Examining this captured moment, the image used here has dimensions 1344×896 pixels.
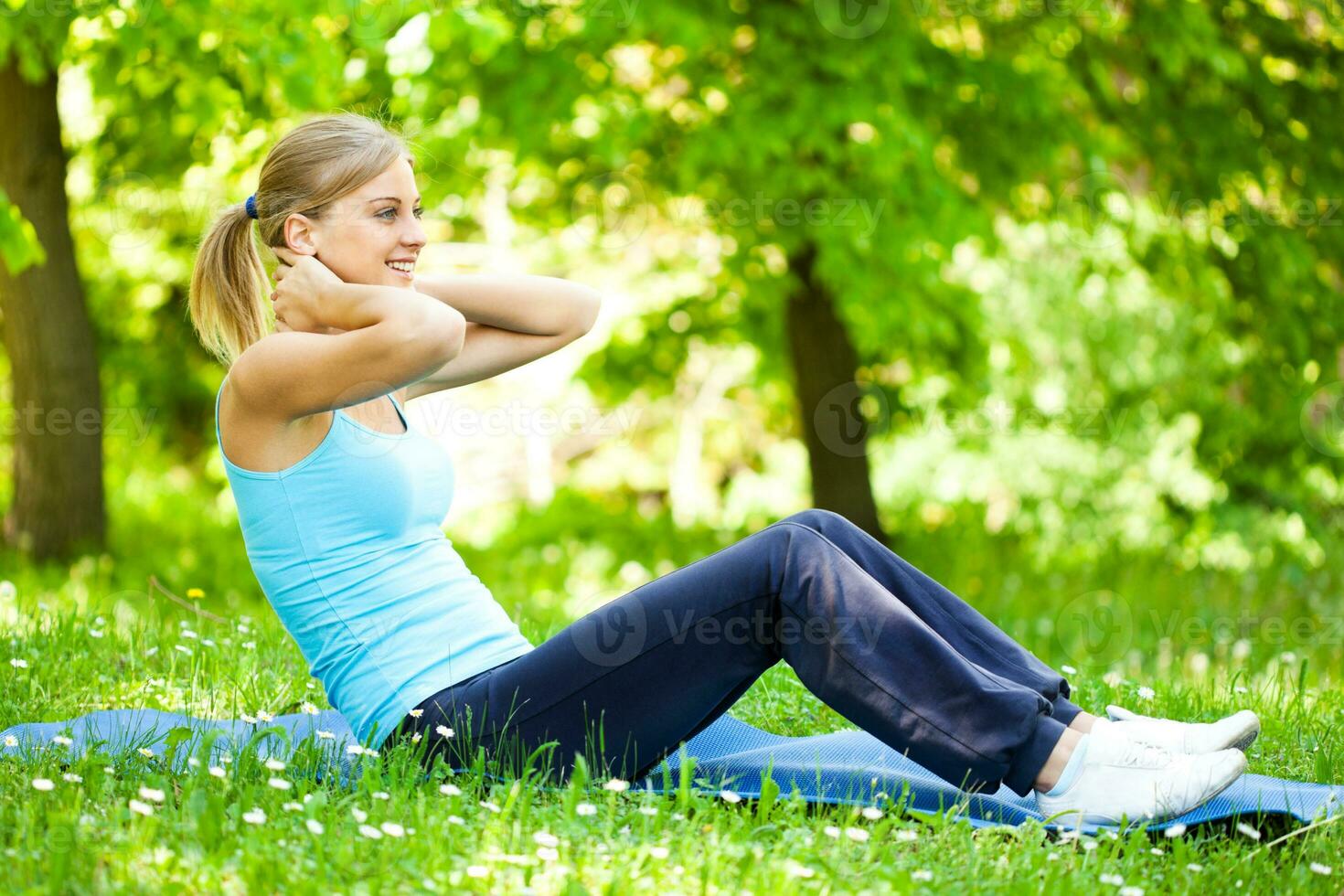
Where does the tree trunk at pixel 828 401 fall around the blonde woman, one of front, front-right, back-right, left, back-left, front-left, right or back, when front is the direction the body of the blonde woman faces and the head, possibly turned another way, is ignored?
left

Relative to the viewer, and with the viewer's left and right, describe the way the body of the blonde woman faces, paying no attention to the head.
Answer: facing to the right of the viewer

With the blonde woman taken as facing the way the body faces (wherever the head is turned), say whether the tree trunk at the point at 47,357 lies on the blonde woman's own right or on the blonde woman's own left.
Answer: on the blonde woman's own left

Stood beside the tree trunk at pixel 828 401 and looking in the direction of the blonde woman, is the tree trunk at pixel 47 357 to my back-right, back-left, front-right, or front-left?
front-right
